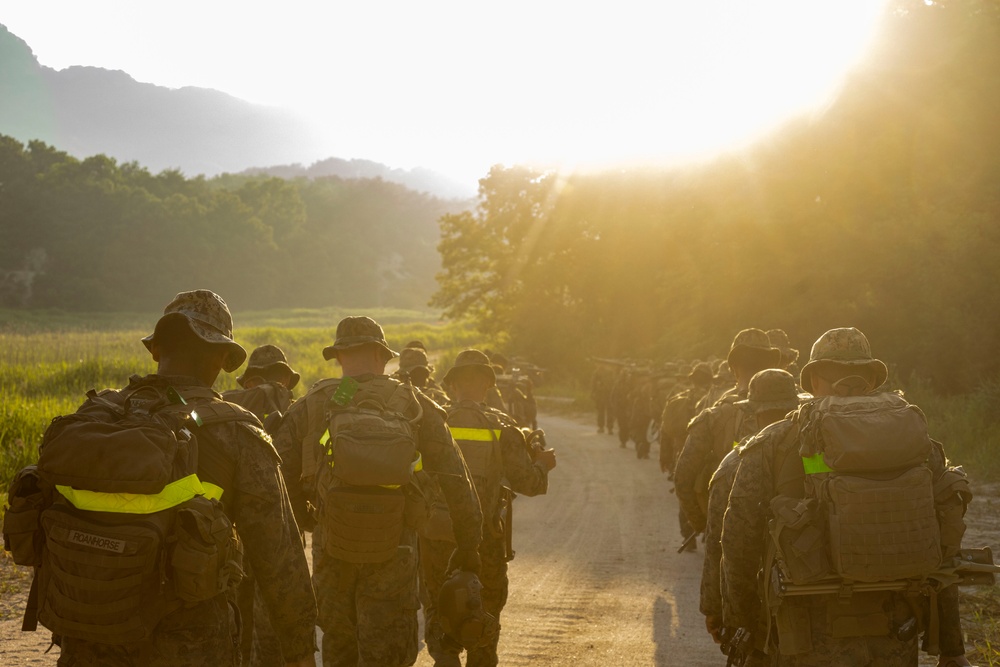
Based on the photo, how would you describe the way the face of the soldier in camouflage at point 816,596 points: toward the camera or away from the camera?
away from the camera

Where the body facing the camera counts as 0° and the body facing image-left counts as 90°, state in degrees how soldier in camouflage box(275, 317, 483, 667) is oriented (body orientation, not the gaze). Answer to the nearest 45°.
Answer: approximately 180°

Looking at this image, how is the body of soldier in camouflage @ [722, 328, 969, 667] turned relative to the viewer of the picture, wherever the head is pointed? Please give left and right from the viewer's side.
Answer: facing away from the viewer

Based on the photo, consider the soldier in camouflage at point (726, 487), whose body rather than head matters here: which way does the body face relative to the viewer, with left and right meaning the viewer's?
facing away from the viewer

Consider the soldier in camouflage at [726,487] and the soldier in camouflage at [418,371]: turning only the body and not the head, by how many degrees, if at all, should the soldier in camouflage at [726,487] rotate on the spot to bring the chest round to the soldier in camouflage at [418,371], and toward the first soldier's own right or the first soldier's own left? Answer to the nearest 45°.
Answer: approximately 45° to the first soldier's own left

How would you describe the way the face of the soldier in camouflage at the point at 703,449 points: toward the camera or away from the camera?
away from the camera

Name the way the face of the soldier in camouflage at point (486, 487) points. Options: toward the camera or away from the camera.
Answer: away from the camera
